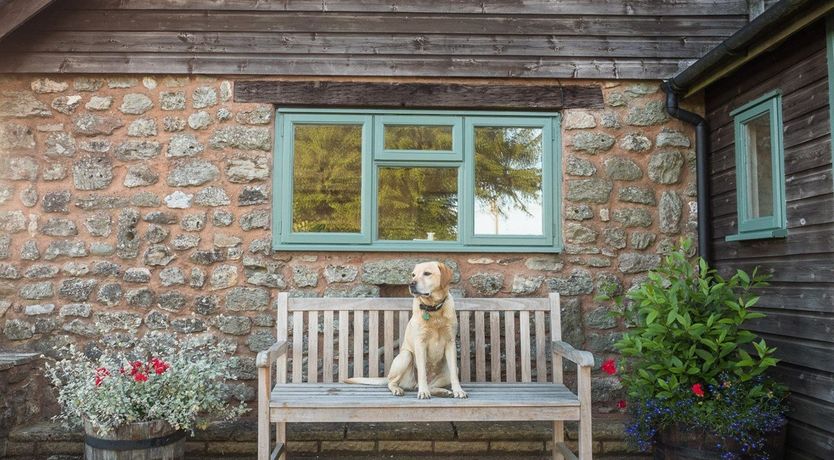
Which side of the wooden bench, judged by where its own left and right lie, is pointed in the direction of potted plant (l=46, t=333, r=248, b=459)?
right

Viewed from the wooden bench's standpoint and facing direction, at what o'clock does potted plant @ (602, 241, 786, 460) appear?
The potted plant is roughly at 9 o'clock from the wooden bench.

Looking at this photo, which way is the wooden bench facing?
toward the camera
